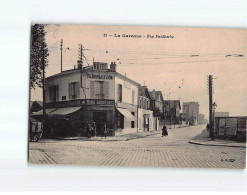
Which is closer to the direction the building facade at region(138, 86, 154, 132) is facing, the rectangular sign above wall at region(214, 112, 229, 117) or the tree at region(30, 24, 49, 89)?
the rectangular sign above wall

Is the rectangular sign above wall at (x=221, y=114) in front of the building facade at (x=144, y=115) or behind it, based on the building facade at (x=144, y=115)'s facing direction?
in front

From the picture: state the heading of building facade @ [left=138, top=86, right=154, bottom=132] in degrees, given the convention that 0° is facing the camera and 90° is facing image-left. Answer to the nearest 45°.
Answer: approximately 315°
